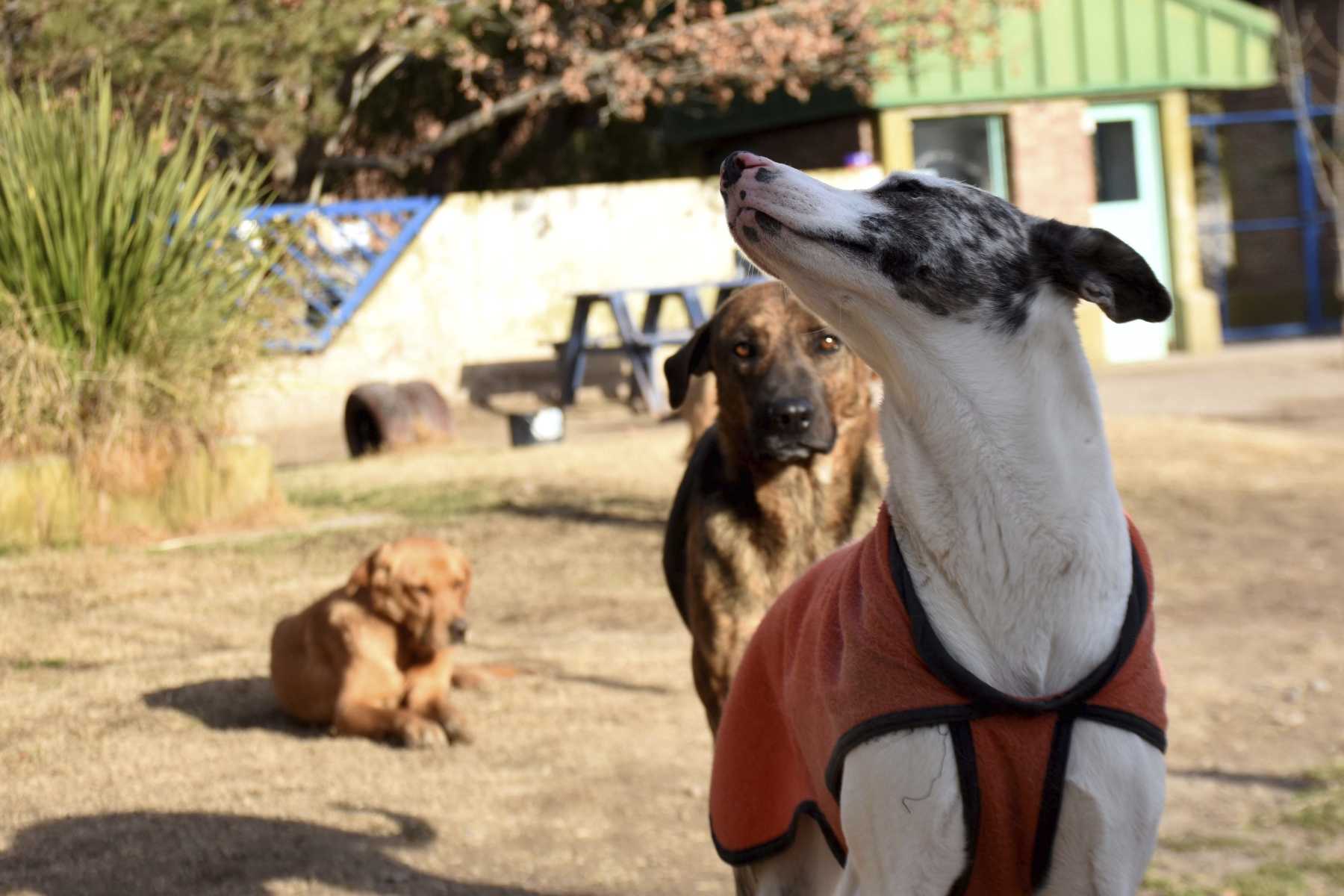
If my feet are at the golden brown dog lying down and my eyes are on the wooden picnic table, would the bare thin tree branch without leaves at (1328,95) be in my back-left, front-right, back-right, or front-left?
front-right

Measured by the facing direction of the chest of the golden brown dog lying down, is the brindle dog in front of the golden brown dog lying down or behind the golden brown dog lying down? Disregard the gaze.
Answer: in front

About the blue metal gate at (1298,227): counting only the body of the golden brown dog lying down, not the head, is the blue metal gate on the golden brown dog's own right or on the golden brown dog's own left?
on the golden brown dog's own left

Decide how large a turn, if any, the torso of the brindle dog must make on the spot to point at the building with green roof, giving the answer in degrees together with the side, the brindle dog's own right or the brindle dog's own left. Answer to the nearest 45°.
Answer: approximately 180°

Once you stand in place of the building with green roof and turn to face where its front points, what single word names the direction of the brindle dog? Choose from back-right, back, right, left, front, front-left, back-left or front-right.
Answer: front

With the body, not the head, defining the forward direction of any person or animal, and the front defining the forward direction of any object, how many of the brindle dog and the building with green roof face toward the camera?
2

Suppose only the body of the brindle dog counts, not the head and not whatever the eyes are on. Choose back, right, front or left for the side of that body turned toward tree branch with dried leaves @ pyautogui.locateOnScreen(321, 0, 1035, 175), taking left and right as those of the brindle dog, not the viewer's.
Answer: back

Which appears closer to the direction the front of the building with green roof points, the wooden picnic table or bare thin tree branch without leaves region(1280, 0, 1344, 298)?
the wooden picnic table

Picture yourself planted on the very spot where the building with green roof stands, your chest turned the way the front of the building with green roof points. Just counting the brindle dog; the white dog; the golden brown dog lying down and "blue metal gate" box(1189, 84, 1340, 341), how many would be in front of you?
3

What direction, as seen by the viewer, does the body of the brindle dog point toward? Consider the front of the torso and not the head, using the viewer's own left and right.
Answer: facing the viewer

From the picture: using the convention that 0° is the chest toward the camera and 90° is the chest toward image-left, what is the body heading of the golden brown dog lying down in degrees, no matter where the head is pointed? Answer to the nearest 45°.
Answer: approximately 315°

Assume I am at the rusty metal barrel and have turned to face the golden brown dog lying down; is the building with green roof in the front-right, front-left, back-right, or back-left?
back-left
